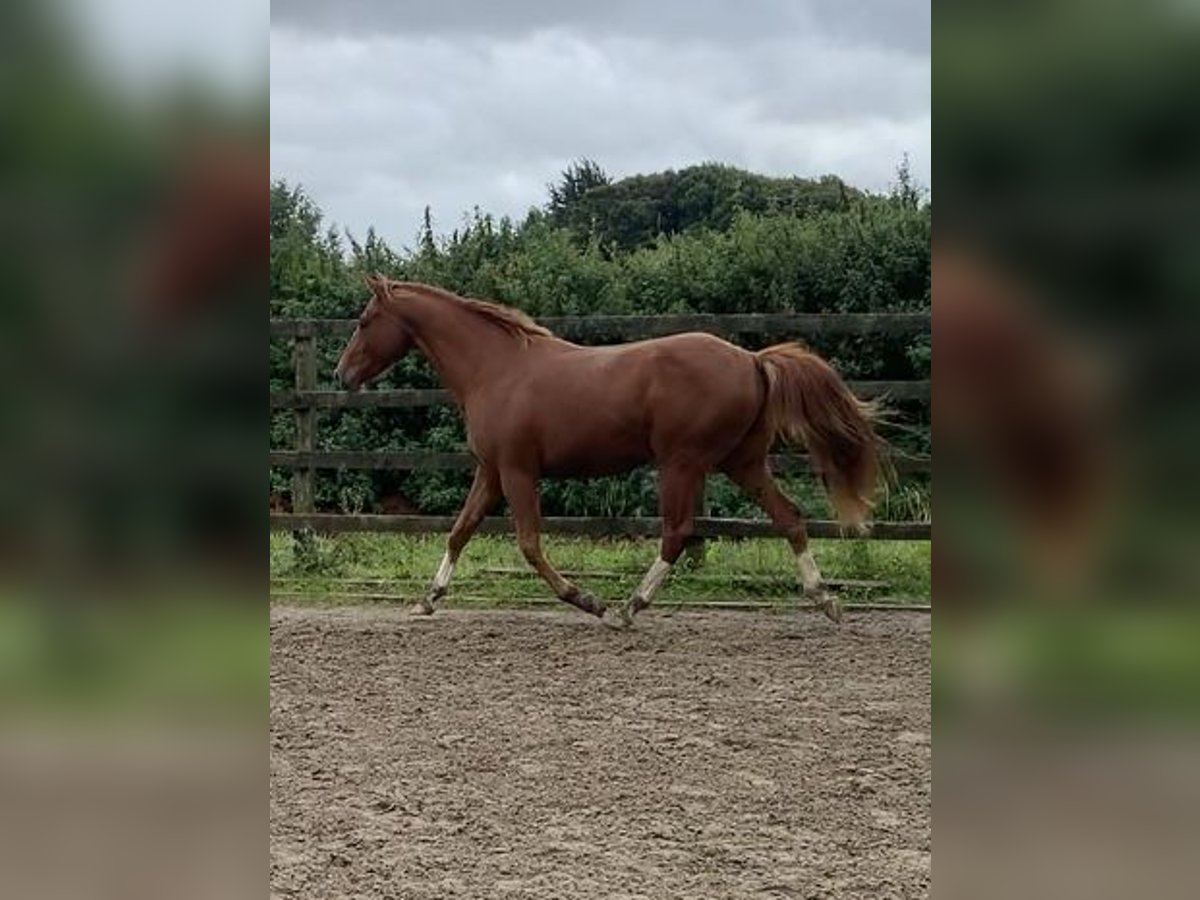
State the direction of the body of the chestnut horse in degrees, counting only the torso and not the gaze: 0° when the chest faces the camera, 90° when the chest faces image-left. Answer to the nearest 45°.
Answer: approximately 90°
